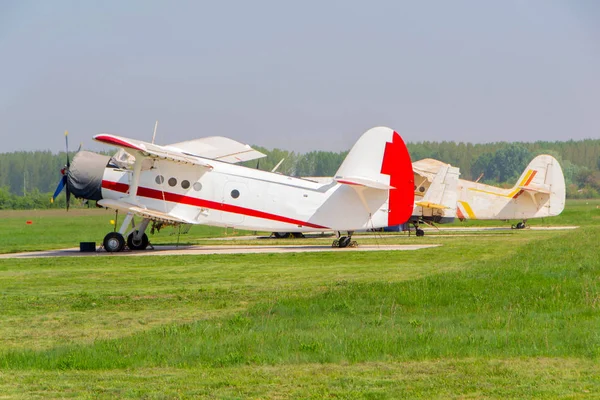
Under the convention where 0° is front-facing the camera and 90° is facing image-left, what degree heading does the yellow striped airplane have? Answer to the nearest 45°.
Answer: approximately 90°

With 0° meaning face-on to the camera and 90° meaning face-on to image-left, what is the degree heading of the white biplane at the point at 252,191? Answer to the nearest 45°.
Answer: approximately 90°

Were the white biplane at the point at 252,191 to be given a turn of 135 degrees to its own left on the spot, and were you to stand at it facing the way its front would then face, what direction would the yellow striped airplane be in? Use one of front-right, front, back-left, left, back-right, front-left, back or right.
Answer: left
